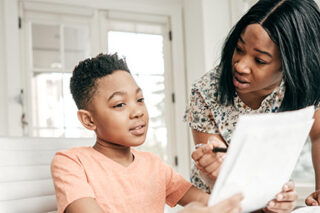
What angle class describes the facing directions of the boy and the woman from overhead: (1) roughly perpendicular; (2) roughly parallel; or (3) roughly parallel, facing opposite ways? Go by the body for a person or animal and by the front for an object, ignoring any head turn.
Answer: roughly perpendicular

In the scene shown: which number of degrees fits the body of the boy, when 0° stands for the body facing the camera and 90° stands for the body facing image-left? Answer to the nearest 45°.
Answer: approximately 315°

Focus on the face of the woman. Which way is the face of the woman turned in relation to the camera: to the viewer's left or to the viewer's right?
to the viewer's left

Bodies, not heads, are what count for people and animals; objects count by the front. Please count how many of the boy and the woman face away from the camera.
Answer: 0

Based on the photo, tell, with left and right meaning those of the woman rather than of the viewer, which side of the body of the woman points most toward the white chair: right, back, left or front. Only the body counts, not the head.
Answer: front

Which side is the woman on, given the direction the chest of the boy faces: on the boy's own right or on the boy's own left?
on the boy's own left

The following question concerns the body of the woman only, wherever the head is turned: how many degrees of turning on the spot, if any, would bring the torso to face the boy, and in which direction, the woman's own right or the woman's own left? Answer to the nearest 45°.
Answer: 0° — they already face them
